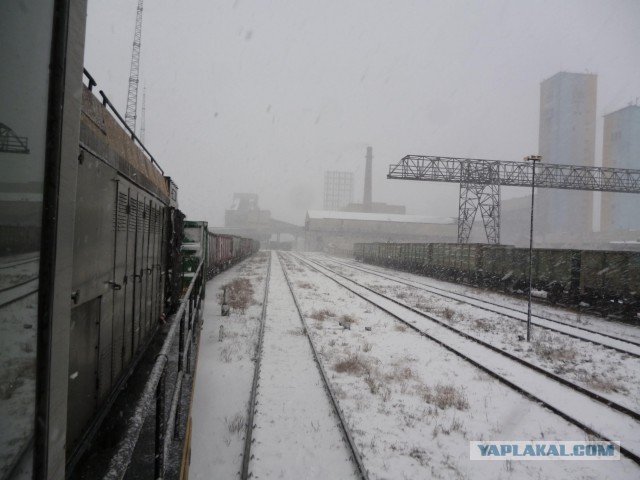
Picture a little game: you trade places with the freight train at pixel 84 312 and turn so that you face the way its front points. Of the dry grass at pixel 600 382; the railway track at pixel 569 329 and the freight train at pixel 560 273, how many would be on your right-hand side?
0

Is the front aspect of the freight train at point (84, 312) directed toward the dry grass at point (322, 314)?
no

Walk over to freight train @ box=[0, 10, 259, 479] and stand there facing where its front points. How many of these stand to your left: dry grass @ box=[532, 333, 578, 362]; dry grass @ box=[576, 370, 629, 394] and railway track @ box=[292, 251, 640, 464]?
3

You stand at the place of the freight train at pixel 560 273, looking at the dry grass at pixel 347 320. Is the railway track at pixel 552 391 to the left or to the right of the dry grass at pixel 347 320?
left

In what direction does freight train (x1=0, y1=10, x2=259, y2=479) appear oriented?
toward the camera

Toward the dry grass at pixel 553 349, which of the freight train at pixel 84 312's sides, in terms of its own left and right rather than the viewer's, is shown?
left

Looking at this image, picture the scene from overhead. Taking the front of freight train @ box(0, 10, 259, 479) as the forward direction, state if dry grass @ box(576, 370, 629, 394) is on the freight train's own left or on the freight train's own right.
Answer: on the freight train's own left

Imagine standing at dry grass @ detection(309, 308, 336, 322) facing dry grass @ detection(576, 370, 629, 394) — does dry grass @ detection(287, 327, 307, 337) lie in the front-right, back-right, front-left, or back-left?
front-right

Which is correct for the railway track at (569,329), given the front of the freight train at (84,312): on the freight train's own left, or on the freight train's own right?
on the freight train's own left

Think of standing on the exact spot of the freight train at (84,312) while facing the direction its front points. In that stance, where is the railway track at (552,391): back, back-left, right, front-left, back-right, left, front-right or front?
left
